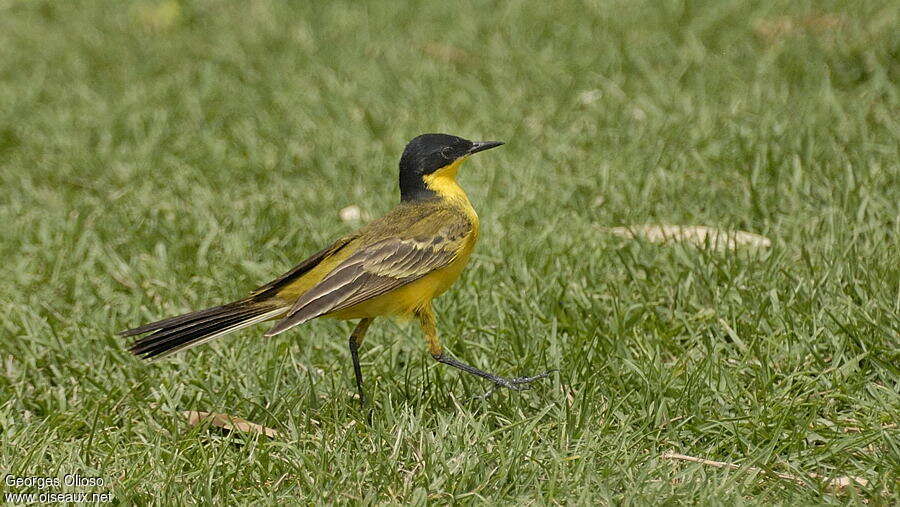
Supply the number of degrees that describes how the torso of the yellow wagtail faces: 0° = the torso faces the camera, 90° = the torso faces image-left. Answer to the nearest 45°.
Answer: approximately 270°

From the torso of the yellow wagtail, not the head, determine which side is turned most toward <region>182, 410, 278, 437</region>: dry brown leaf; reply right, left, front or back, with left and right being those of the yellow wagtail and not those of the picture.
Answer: back

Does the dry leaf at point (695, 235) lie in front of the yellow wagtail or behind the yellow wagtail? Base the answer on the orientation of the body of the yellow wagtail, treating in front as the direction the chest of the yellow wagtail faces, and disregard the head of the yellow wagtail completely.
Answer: in front

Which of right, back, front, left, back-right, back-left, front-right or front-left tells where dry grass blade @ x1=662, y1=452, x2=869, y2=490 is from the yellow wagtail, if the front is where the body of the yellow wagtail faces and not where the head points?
front-right
